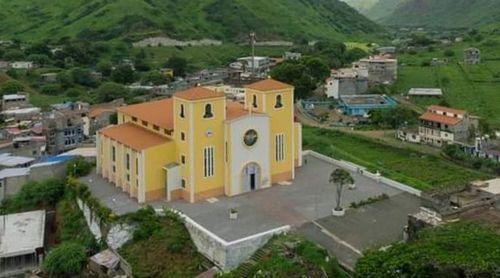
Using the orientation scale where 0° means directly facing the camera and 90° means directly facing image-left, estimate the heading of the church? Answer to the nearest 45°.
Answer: approximately 315°

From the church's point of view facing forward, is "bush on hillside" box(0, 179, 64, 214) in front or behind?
behind

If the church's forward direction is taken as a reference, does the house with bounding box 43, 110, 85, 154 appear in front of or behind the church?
behind

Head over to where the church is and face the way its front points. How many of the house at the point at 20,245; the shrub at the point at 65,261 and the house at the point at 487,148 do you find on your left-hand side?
1

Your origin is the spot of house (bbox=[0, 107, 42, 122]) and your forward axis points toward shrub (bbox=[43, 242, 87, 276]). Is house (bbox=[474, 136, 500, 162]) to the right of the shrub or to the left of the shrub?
left

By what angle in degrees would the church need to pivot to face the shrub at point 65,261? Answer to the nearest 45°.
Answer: approximately 90° to its right

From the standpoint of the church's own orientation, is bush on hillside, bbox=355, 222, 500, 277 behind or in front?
in front

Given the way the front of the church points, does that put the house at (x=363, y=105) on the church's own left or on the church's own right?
on the church's own left

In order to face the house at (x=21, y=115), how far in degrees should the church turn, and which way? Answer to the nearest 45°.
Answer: approximately 180°

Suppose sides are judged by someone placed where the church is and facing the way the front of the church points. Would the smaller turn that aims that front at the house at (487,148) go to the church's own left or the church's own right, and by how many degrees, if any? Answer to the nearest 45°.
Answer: approximately 90° to the church's own left

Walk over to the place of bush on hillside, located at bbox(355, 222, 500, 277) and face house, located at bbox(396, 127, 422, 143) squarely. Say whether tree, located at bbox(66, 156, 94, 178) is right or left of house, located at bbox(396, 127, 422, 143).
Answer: left

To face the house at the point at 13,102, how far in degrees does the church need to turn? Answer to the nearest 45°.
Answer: approximately 180°

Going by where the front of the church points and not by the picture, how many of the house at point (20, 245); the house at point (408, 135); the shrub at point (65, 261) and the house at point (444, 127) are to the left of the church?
2

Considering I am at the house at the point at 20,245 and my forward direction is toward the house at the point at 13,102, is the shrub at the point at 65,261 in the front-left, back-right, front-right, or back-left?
back-right

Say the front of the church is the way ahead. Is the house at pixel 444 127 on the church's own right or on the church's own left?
on the church's own left
